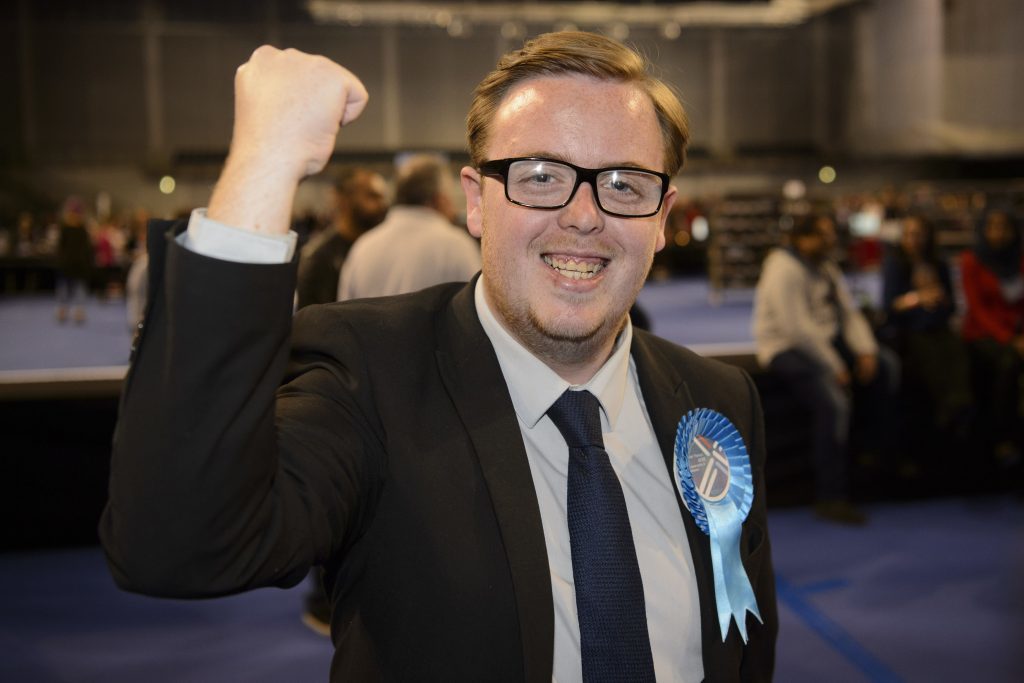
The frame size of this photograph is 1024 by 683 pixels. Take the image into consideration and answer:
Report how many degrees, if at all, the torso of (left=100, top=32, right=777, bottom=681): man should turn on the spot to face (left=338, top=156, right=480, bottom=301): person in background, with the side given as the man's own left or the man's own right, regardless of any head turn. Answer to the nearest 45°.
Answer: approximately 180°

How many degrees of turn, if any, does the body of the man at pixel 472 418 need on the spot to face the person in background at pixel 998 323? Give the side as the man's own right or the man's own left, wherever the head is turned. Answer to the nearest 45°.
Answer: approximately 135° to the man's own left

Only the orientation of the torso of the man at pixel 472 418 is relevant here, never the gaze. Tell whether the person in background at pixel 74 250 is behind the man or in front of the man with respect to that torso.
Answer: behind

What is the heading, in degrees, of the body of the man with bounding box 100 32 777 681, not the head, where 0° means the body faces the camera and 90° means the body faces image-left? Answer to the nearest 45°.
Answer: approximately 0°

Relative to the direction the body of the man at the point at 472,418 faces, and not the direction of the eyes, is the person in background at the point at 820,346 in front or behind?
behind

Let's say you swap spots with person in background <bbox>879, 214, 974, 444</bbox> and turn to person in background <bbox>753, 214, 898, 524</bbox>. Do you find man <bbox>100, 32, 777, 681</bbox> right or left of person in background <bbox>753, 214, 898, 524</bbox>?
left
